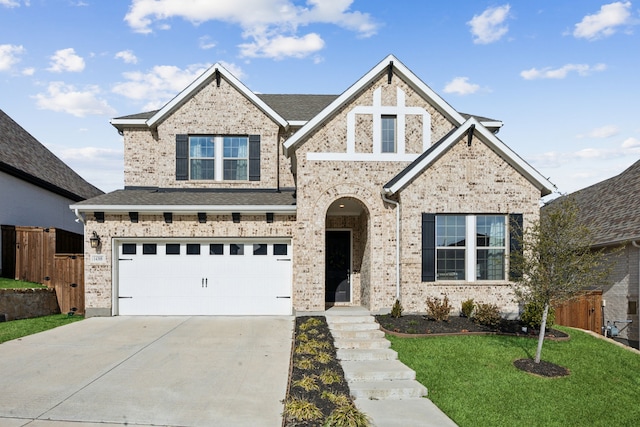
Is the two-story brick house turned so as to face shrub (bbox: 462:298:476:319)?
no

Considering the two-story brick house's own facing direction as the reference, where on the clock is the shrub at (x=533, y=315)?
The shrub is roughly at 10 o'clock from the two-story brick house.

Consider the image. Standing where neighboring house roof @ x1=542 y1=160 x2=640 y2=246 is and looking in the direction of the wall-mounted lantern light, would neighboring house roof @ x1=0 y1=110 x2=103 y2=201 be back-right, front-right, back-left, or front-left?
front-right

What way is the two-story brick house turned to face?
toward the camera

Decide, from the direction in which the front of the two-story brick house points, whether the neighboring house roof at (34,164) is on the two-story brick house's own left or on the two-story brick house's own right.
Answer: on the two-story brick house's own right

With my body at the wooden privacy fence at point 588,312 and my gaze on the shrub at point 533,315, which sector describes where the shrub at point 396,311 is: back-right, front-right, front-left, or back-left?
front-right

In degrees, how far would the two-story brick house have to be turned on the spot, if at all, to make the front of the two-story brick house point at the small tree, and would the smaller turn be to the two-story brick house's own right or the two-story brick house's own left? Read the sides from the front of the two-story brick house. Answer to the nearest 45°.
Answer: approximately 45° to the two-story brick house's own left

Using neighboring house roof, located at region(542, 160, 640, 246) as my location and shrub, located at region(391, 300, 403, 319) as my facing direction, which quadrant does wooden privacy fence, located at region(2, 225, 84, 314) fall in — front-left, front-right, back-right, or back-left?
front-right

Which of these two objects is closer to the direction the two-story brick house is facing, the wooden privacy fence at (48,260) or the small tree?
the small tree

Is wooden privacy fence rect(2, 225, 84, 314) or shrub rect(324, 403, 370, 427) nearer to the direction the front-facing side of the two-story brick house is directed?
the shrub

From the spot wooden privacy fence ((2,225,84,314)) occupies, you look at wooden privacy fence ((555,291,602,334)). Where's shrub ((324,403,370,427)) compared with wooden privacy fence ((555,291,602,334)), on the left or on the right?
right

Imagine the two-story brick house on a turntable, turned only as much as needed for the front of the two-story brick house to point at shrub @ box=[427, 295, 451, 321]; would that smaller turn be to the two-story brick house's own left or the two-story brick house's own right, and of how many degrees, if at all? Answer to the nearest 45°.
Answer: approximately 45° to the two-story brick house's own left

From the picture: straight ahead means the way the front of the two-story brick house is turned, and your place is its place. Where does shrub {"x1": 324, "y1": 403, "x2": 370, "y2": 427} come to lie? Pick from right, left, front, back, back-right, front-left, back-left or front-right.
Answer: front

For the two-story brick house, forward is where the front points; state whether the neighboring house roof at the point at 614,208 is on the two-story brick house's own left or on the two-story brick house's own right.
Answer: on the two-story brick house's own left

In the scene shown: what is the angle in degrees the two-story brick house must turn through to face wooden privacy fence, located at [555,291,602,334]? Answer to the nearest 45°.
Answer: approximately 90° to its left
